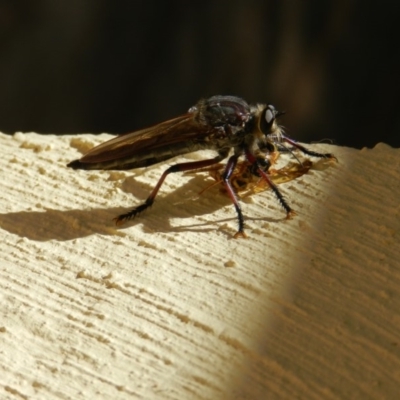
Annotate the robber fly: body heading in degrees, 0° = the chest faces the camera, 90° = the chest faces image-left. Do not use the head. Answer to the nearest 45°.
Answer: approximately 270°
